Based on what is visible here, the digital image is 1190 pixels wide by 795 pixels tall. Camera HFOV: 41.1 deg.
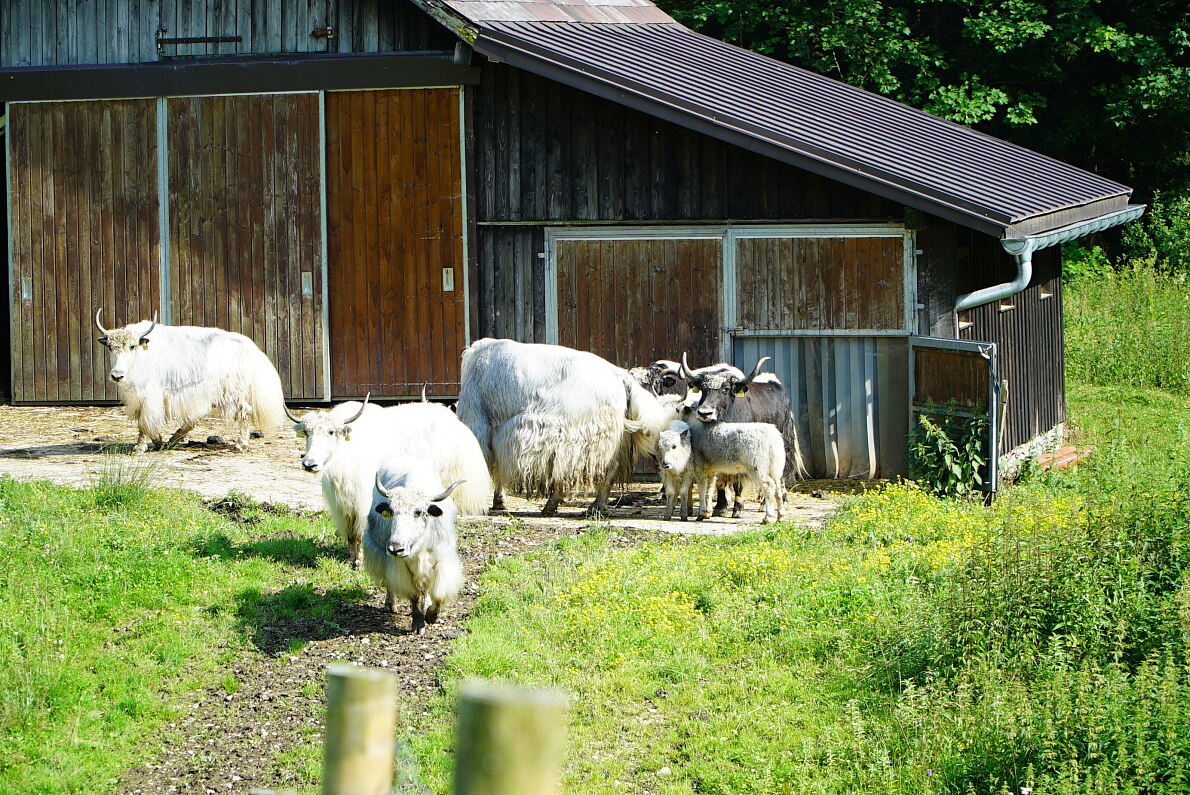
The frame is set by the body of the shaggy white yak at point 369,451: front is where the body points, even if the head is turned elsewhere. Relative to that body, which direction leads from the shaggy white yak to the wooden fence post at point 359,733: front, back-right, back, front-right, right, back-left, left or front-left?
front-left

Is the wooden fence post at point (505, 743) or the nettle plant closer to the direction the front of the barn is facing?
the wooden fence post

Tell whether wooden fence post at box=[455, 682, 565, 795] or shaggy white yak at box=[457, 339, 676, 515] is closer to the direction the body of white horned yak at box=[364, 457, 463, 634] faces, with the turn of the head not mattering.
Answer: the wooden fence post

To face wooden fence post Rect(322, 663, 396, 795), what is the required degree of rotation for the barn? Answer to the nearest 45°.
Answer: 0° — it already faces it

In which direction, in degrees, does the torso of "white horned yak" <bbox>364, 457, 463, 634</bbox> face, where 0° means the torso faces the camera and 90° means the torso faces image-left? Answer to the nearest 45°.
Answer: approximately 0°

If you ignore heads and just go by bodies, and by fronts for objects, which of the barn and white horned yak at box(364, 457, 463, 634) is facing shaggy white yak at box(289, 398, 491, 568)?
the barn

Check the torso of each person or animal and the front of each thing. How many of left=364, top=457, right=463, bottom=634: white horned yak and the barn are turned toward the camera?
2

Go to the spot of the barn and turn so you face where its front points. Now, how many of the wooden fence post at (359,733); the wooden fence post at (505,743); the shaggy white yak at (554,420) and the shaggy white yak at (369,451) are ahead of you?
4

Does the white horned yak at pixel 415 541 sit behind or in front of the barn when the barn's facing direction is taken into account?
in front

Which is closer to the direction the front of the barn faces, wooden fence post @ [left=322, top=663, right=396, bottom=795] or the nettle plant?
the wooden fence post

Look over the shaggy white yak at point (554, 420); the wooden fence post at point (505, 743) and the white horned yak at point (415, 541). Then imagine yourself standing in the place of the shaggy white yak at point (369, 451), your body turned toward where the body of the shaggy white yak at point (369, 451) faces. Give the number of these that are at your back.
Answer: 1
